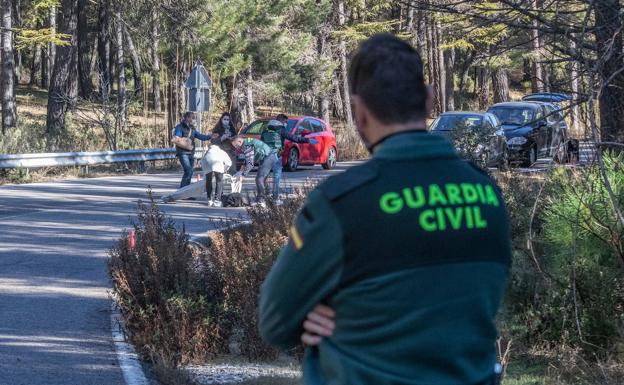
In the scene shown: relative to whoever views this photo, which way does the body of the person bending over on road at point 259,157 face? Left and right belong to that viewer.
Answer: facing to the left of the viewer

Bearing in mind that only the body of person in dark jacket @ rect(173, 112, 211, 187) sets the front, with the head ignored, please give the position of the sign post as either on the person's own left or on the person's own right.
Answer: on the person's own left

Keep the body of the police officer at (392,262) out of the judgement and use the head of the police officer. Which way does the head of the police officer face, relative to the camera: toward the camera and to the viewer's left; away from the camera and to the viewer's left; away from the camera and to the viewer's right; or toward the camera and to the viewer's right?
away from the camera and to the viewer's left

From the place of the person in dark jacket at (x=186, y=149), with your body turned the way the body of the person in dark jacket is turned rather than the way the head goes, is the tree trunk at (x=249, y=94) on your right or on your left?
on your left

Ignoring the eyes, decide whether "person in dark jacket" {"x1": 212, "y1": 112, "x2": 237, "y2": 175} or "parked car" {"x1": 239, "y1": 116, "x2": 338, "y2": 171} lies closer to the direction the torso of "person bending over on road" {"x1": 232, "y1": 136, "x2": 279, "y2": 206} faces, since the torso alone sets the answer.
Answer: the person in dark jacket

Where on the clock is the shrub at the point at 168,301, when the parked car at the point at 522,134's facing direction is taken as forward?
The shrub is roughly at 11 o'clock from the parked car.

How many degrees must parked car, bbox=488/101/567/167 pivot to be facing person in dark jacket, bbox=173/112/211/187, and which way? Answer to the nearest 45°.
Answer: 0° — it already faces them

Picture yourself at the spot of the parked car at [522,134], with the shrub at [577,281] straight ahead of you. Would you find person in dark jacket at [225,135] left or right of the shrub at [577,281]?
right

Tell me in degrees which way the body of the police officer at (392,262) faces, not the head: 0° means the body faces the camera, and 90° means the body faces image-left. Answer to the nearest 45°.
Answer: approximately 135°
